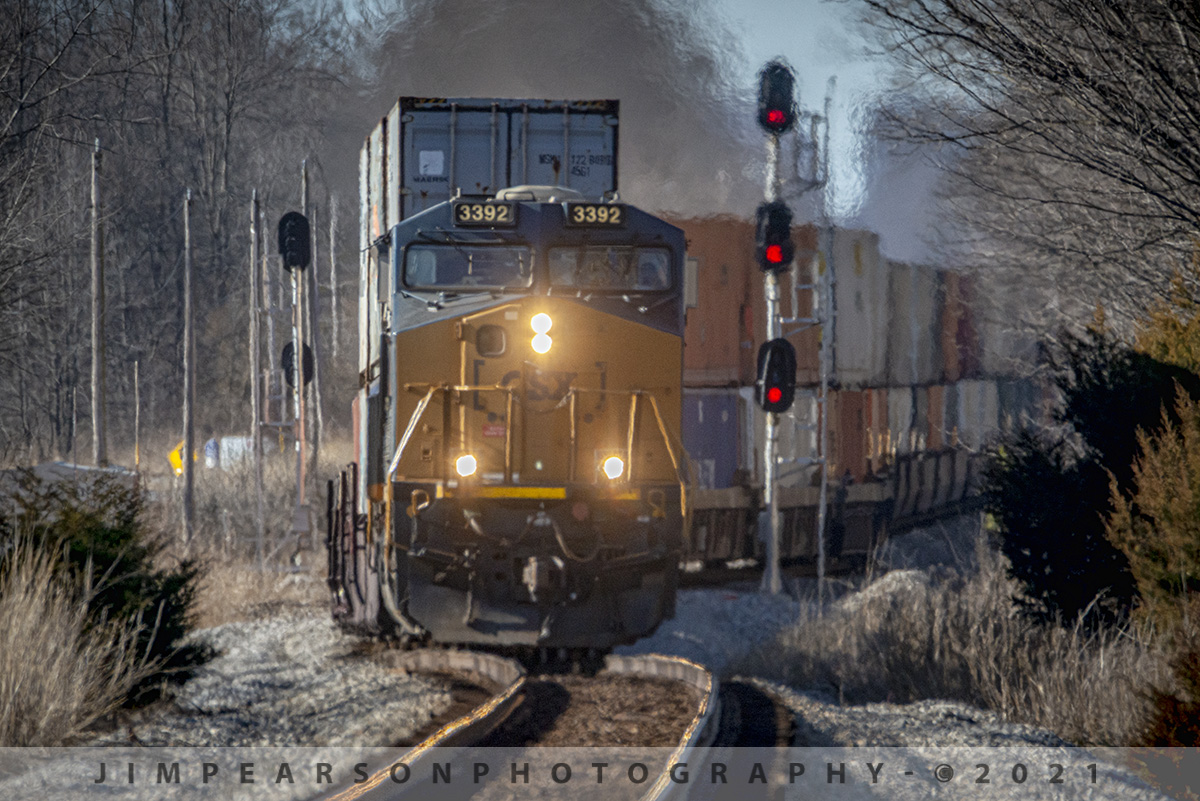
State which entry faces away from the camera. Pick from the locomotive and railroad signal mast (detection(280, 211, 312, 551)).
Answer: the railroad signal mast

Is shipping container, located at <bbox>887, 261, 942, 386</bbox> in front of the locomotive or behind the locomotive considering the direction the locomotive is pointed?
behind

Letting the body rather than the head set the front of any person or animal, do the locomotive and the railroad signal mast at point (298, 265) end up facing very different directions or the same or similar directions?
very different directions

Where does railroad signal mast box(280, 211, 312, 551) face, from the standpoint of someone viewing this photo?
facing away from the viewer

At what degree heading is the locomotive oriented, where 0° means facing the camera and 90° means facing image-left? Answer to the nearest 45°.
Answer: approximately 0°

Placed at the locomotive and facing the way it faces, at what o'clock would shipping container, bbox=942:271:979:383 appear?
The shipping container is roughly at 7 o'clock from the locomotive.

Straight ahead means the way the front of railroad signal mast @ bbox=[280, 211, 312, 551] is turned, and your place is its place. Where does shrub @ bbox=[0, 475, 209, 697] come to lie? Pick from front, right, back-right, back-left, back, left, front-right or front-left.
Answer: back

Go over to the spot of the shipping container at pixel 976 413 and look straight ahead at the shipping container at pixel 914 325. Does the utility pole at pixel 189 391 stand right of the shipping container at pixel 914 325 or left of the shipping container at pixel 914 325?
right

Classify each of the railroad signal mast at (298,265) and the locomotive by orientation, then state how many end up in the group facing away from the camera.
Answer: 1

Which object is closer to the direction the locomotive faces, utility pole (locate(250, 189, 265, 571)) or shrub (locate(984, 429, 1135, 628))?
the shrub

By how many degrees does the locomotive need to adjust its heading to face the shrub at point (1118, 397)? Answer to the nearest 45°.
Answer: approximately 90° to its left
